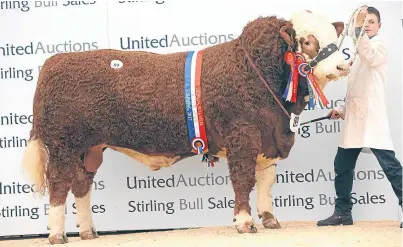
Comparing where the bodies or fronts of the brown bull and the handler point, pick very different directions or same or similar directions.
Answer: very different directions

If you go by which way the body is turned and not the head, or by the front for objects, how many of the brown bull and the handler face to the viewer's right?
1

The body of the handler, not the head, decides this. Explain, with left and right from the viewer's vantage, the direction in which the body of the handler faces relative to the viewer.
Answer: facing to the left of the viewer

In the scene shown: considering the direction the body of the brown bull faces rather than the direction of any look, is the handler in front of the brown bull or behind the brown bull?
in front

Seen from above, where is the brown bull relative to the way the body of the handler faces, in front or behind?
in front

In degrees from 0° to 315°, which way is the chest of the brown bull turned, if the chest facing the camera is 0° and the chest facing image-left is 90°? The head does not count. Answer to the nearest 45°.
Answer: approximately 270°
